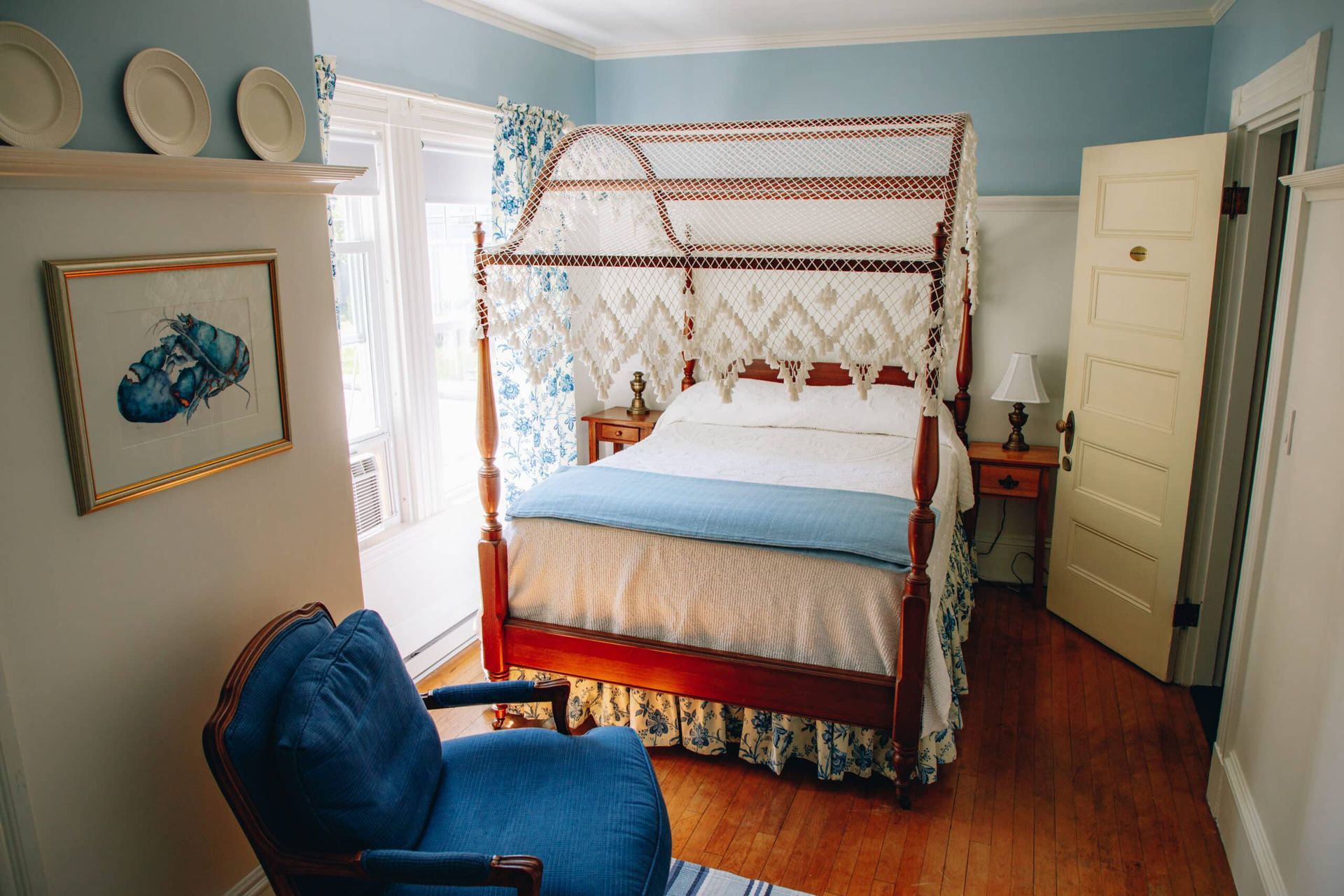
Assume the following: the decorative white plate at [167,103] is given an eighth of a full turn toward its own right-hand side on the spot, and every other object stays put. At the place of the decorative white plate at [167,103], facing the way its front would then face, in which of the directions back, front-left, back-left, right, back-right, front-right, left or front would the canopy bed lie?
left

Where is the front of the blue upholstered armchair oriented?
to the viewer's right

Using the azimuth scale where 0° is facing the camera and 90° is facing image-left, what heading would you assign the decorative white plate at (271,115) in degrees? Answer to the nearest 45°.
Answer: approximately 315°

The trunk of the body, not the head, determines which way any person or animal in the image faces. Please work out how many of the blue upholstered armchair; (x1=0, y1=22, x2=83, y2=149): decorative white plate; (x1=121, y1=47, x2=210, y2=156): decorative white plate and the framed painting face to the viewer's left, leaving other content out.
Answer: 0

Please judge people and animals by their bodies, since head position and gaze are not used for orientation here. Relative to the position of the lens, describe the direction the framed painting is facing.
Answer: facing the viewer and to the right of the viewer

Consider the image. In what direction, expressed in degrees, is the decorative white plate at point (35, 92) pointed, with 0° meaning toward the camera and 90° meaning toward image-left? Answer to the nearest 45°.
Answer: approximately 315°

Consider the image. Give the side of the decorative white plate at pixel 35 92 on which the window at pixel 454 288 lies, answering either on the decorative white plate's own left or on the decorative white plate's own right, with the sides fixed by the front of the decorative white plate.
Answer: on the decorative white plate's own left

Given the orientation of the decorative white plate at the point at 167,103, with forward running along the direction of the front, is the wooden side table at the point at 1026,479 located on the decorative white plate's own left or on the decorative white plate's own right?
on the decorative white plate's own left

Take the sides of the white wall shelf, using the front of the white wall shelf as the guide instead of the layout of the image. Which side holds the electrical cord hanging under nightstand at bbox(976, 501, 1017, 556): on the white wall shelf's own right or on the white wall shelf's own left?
on the white wall shelf's own left

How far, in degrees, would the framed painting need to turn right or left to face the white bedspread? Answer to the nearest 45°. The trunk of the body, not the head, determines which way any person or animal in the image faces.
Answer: approximately 45° to its left

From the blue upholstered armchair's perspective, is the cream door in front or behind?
in front

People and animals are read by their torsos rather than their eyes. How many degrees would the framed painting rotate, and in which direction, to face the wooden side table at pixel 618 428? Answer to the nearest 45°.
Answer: approximately 90° to its left
